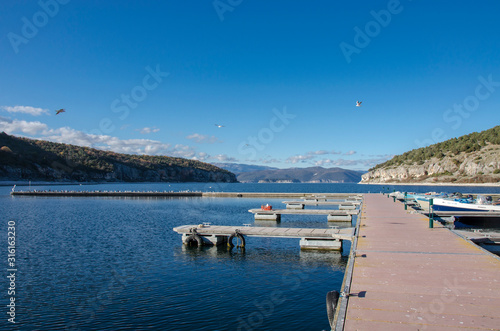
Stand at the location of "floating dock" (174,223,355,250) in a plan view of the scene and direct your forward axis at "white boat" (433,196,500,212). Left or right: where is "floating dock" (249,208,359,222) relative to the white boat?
left

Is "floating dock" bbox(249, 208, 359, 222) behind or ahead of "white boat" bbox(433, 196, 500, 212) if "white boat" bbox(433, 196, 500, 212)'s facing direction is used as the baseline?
ahead

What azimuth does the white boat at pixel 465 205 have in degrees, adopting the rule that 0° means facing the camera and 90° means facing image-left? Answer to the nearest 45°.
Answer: approximately 90°

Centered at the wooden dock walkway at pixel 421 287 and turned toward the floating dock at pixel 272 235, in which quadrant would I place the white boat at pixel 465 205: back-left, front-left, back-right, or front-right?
front-right
